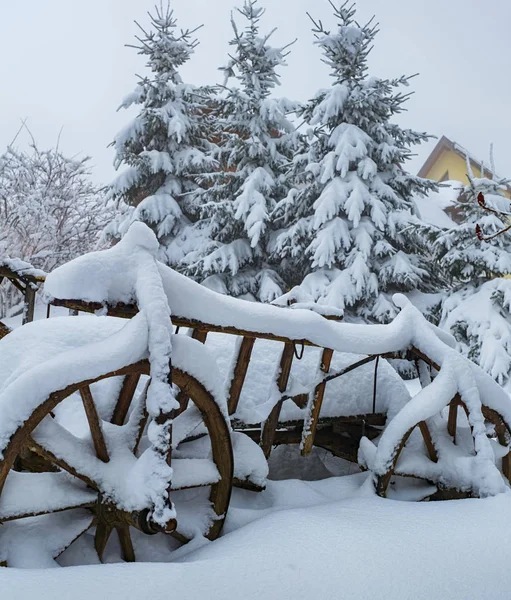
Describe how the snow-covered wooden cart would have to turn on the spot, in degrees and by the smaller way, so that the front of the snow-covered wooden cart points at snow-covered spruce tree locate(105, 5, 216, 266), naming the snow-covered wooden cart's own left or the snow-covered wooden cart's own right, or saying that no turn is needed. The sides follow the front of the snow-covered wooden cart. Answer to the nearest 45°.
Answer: approximately 45° to the snow-covered wooden cart's own left

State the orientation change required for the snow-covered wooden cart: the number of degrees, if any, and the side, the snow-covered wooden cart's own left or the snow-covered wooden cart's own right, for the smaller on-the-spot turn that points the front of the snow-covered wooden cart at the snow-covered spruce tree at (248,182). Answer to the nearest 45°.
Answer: approximately 45° to the snow-covered wooden cart's own left

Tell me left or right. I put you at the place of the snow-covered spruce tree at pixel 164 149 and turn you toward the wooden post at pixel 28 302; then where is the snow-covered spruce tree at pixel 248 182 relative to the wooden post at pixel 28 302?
left

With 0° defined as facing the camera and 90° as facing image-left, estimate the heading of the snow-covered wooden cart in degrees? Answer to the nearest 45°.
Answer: approximately 225°

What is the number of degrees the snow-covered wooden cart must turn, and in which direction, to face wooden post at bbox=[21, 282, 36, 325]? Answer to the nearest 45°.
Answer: approximately 90° to its left

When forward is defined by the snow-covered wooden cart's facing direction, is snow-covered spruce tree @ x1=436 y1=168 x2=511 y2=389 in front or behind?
in front
